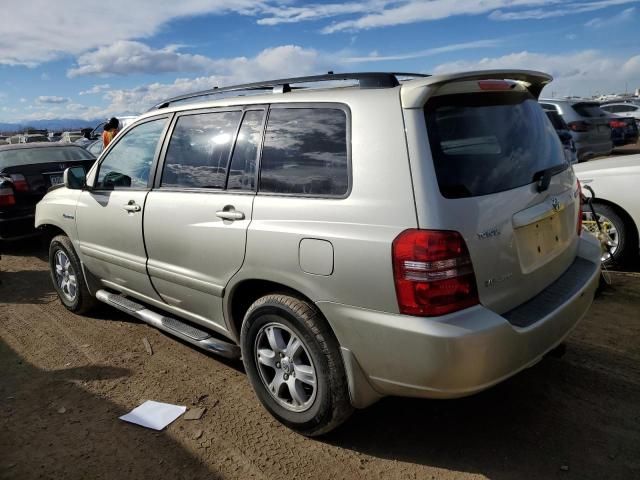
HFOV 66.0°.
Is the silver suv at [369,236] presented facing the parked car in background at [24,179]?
yes

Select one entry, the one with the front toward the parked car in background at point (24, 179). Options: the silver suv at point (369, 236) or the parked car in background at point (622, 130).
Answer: the silver suv

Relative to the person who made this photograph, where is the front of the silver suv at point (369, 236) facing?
facing away from the viewer and to the left of the viewer

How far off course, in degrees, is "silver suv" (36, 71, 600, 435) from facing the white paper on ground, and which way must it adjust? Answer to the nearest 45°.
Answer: approximately 45° to its left

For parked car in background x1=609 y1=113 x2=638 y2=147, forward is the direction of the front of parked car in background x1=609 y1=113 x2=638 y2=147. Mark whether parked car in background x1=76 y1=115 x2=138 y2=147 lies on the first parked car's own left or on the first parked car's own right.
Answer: on the first parked car's own left

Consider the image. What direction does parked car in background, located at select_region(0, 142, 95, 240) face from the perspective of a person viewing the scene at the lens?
facing away from the viewer and to the left of the viewer

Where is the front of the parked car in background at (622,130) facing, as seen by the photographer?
facing away from the viewer and to the left of the viewer

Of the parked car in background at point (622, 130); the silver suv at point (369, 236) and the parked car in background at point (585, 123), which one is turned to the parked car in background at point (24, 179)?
the silver suv

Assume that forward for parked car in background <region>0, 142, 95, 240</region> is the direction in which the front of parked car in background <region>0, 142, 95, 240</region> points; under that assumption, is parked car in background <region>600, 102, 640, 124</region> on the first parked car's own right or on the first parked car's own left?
on the first parked car's own right

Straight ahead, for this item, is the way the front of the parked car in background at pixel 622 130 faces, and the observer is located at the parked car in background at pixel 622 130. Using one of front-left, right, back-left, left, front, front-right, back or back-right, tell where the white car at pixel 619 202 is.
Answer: back-left

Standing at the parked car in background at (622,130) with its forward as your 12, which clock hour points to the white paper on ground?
The white paper on ground is roughly at 8 o'clock from the parked car in background.

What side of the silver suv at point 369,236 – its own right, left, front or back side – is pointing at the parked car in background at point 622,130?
right

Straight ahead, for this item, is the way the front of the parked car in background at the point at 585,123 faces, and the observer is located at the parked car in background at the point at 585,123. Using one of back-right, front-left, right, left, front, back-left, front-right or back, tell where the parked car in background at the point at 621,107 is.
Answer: front-right

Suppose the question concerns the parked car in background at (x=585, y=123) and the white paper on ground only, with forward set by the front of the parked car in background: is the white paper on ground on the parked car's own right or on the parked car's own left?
on the parked car's own left

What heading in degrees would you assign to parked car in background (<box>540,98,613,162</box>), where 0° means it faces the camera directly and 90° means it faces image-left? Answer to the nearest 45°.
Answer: approximately 135°
